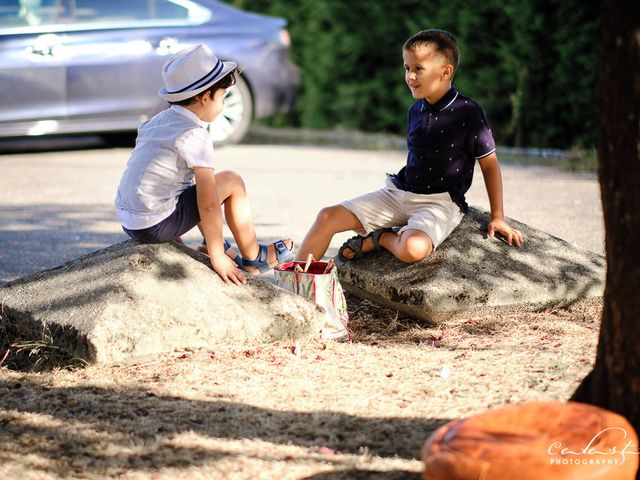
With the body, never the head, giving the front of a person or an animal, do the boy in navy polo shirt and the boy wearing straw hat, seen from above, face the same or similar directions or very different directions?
very different directions

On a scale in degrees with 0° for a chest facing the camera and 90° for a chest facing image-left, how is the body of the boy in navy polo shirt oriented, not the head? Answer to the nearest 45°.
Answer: approximately 45°

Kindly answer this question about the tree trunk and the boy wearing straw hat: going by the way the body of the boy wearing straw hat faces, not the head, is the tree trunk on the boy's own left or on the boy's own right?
on the boy's own right

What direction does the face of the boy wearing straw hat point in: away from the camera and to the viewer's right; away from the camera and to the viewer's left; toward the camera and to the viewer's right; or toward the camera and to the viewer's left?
away from the camera and to the viewer's right

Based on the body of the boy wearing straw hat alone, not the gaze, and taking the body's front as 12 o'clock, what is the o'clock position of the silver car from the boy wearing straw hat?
The silver car is roughly at 10 o'clock from the boy wearing straw hat.

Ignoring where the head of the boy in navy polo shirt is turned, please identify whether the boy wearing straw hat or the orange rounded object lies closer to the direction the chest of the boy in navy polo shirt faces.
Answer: the boy wearing straw hat

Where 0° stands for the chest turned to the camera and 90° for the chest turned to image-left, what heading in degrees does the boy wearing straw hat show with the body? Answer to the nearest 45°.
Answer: approximately 225°
